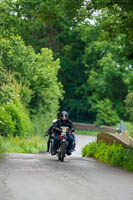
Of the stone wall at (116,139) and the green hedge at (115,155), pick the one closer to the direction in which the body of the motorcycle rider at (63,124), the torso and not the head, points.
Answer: the green hedge

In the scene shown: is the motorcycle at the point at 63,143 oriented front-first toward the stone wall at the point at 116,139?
no

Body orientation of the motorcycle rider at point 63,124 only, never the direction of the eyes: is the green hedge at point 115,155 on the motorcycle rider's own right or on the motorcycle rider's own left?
on the motorcycle rider's own left

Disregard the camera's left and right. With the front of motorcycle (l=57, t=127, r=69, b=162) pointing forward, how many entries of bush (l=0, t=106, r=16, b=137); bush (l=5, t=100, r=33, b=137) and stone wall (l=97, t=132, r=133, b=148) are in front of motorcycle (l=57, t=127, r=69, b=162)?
0

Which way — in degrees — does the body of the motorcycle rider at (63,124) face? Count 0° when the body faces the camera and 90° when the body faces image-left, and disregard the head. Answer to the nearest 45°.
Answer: approximately 0°

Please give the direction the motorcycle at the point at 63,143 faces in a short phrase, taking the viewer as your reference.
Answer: facing the viewer

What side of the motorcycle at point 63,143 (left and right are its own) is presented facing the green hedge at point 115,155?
left
